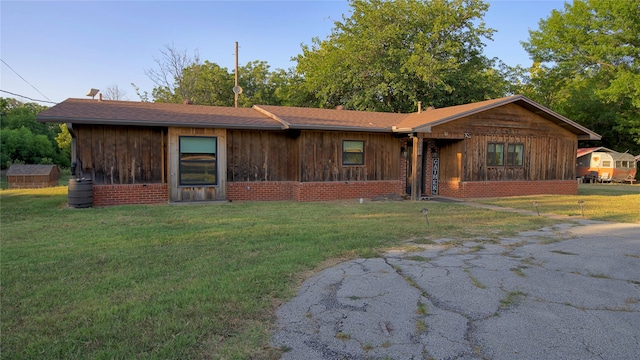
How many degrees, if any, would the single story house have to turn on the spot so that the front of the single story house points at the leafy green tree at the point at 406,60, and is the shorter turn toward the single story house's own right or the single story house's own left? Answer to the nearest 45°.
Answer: approximately 135° to the single story house's own left

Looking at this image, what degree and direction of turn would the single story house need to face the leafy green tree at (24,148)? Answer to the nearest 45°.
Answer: approximately 135° to its right

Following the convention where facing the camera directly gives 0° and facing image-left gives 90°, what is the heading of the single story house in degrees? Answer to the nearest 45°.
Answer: approximately 0°

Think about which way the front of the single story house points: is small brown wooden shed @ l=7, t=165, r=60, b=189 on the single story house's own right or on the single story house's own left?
on the single story house's own right

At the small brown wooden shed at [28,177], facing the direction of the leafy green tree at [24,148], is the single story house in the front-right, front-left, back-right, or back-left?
back-right

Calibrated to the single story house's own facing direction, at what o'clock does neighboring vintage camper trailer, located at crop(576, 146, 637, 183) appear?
The neighboring vintage camper trailer is roughly at 8 o'clock from the single story house.

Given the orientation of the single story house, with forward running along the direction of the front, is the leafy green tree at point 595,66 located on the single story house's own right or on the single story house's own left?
on the single story house's own left
